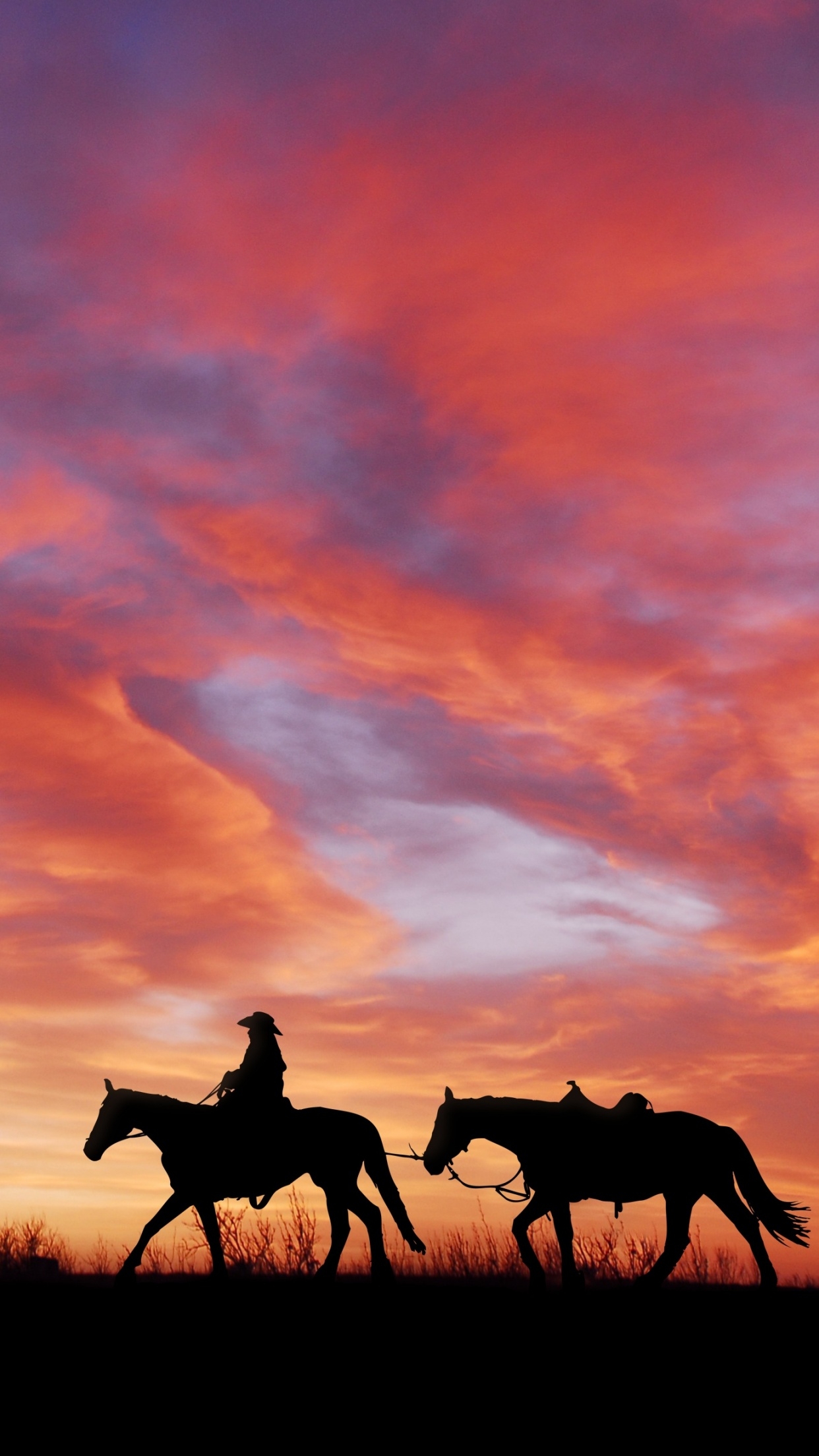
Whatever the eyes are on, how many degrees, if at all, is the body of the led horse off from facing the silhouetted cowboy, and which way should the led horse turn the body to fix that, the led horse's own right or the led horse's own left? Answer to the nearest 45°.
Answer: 0° — it already faces them

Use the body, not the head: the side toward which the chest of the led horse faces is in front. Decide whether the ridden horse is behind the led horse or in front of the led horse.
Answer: in front

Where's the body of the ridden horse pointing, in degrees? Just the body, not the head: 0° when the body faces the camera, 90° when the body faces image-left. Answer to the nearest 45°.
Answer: approximately 90°

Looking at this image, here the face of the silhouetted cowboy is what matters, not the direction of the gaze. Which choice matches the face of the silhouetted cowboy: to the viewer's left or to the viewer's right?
to the viewer's left

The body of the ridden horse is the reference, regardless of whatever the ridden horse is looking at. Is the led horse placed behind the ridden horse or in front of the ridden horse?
behind

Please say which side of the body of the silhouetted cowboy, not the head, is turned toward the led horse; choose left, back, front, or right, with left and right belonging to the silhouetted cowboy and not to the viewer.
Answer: back

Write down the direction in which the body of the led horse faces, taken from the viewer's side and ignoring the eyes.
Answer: to the viewer's left

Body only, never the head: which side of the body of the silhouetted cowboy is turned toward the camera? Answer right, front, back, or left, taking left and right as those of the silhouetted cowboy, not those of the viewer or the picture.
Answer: left
